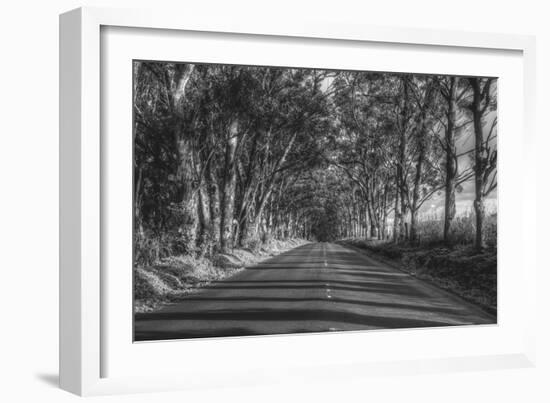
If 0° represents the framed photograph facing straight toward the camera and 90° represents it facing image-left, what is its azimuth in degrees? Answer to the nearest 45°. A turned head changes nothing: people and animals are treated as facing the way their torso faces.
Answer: approximately 315°
